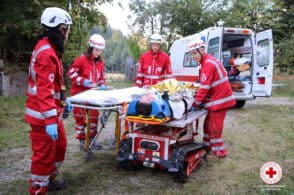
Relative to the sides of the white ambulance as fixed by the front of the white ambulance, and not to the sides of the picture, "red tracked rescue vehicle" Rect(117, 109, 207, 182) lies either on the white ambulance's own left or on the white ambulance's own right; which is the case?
on the white ambulance's own left

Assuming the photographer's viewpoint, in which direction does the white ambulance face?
facing away from the viewer and to the left of the viewer

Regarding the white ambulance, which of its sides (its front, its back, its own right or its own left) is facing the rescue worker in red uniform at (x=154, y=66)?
left

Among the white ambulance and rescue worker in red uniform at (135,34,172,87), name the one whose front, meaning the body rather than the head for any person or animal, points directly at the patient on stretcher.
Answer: the rescue worker in red uniform

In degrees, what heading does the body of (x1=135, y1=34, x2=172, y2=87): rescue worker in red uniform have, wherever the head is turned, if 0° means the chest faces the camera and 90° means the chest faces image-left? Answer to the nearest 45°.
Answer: approximately 0°

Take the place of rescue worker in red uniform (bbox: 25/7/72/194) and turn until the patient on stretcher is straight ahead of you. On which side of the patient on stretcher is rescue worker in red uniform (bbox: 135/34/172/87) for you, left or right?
left

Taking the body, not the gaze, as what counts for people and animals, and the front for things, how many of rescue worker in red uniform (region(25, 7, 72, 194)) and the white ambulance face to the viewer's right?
1

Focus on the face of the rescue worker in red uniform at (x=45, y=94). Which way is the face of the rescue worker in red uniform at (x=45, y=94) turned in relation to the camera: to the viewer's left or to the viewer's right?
to the viewer's right

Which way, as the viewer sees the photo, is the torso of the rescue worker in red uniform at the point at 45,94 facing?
to the viewer's right

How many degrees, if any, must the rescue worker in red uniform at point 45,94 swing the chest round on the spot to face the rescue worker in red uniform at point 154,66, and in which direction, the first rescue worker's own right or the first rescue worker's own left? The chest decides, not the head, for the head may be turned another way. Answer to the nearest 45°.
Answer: approximately 45° to the first rescue worker's own left
